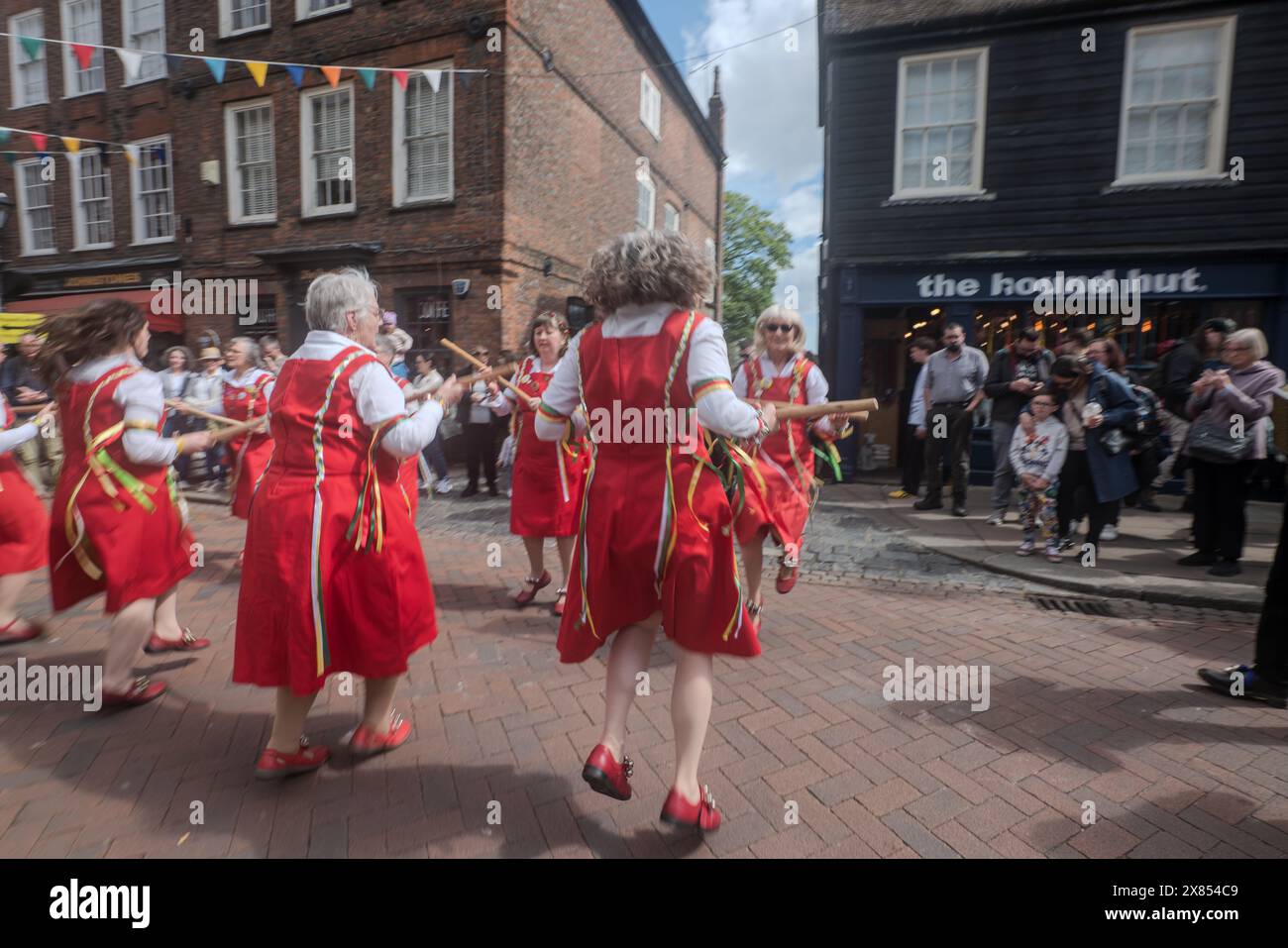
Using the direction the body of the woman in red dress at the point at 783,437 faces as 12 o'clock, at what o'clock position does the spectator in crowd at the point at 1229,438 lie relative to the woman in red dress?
The spectator in crowd is roughly at 8 o'clock from the woman in red dress.

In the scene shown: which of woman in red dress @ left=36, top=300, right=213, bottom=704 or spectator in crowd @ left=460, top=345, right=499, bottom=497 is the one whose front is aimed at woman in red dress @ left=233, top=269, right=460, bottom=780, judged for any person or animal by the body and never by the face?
the spectator in crowd

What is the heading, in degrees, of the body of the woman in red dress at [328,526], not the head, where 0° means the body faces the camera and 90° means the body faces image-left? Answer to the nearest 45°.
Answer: approximately 225°

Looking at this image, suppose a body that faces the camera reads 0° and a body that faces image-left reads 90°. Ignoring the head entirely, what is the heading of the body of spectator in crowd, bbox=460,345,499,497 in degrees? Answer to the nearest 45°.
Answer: approximately 0°

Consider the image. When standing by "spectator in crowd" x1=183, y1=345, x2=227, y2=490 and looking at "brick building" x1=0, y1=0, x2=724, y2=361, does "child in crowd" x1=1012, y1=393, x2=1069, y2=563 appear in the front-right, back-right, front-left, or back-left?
back-right

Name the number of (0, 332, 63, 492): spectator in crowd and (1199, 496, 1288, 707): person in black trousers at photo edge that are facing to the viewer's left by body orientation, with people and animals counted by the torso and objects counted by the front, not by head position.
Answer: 1

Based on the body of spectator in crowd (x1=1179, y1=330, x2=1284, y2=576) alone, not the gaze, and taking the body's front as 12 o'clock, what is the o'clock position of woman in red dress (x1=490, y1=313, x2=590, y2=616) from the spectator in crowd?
The woman in red dress is roughly at 12 o'clock from the spectator in crowd.

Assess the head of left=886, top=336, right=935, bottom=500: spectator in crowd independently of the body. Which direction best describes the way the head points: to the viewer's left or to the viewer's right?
to the viewer's left

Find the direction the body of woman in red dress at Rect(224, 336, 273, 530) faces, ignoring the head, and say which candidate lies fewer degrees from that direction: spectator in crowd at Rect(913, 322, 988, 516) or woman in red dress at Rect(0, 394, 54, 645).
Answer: the woman in red dress

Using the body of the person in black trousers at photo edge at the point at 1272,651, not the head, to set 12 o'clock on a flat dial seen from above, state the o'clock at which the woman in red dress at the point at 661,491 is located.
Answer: The woman in red dress is roughly at 10 o'clock from the person in black trousers at photo edge.

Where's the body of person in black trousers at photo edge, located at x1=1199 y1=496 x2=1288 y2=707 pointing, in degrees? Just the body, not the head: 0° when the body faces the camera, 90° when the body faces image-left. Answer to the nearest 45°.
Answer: approximately 90°
